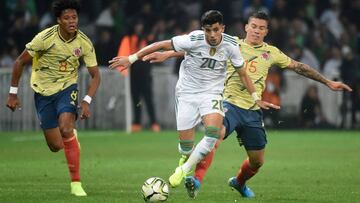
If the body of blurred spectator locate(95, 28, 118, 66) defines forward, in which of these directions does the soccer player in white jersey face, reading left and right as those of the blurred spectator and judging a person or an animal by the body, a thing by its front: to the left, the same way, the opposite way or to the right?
the same way

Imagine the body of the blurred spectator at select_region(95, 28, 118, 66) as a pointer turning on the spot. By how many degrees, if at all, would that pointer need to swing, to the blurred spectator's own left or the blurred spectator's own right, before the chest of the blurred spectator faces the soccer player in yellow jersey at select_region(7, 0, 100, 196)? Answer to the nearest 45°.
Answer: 0° — they already face them

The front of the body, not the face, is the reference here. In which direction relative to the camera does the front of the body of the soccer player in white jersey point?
toward the camera

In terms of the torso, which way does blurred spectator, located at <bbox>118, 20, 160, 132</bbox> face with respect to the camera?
toward the camera

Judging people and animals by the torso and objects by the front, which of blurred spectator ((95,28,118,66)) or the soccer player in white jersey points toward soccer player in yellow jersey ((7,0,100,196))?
the blurred spectator

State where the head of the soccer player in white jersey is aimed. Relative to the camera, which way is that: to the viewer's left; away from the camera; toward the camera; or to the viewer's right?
toward the camera

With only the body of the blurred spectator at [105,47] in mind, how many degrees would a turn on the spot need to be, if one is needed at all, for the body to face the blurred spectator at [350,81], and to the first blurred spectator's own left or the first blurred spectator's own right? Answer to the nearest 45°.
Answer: approximately 90° to the first blurred spectator's own left

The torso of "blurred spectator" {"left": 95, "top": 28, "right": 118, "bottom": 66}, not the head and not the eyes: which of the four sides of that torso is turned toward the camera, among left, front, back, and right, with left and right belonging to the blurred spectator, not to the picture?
front

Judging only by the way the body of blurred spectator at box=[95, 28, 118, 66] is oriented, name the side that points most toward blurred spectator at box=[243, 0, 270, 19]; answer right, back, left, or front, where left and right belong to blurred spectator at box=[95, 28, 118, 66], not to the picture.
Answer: left

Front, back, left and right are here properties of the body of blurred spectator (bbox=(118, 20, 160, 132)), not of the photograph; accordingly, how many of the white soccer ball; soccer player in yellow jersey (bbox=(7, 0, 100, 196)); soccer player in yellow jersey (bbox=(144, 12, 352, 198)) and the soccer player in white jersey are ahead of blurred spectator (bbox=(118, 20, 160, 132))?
4

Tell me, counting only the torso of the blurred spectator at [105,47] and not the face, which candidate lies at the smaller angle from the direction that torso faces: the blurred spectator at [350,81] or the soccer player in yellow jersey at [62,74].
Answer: the soccer player in yellow jersey

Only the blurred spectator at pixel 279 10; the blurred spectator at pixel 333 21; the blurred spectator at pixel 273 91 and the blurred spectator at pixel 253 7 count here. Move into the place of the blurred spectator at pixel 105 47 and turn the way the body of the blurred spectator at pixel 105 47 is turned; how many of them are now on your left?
4

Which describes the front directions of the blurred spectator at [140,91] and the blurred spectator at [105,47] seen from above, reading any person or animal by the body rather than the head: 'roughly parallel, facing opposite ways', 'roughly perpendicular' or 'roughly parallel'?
roughly parallel

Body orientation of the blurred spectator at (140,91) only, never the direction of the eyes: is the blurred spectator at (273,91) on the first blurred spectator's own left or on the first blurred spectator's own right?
on the first blurred spectator's own left
